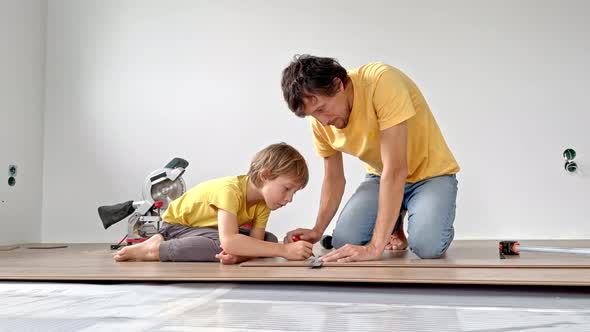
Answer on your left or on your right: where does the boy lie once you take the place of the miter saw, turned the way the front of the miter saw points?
on your right

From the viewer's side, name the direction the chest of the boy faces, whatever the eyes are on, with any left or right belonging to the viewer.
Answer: facing to the right of the viewer

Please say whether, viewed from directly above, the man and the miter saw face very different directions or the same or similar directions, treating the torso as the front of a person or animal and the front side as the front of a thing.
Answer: very different directions

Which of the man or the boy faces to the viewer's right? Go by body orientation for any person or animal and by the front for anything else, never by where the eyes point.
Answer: the boy

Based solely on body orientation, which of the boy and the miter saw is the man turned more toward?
the boy

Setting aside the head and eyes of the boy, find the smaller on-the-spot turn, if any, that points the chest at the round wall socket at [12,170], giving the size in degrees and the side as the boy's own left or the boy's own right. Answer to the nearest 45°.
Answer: approximately 135° to the boy's own left

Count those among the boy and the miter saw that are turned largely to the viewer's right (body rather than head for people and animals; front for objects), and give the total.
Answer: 2

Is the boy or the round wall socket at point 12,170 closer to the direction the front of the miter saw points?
the boy
